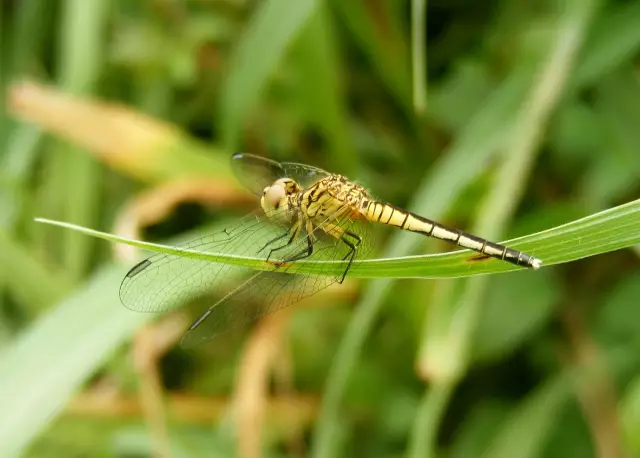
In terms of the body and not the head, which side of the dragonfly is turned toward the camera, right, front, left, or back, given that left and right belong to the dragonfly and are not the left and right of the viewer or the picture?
left
